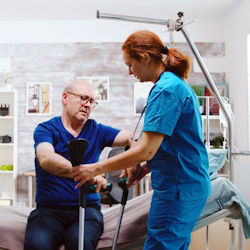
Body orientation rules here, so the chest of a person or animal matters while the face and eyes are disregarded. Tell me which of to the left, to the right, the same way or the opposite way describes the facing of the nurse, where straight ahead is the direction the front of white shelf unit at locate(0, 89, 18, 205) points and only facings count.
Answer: to the right

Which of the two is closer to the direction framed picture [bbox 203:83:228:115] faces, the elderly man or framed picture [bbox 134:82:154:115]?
the elderly man

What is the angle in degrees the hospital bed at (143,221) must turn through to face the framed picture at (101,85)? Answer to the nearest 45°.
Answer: approximately 90° to its right

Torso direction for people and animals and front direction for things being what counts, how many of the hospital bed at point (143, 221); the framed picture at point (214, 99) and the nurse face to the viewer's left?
2

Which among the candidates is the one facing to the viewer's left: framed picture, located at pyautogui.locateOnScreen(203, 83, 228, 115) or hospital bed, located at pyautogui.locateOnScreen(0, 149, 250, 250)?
the hospital bed

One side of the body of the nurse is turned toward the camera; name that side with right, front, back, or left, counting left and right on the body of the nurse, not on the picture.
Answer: left

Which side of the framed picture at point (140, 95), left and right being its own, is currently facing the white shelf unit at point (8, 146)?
right

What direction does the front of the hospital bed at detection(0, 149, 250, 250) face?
to the viewer's left

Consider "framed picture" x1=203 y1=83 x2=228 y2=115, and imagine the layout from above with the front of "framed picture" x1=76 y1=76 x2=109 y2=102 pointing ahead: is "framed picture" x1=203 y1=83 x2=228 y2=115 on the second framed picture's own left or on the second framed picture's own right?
on the second framed picture's own left

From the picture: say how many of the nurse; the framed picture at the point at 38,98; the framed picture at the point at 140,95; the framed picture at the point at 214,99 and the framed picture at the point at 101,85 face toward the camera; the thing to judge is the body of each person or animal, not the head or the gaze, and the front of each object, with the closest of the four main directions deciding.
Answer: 4
